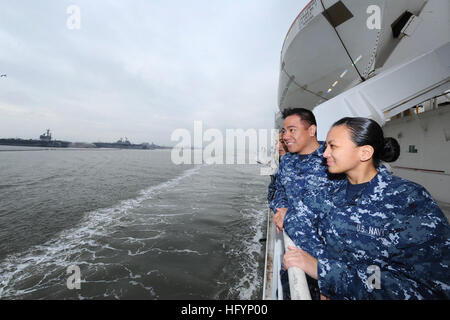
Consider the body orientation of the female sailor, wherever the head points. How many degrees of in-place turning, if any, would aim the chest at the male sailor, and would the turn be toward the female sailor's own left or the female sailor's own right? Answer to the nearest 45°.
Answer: approximately 90° to the female sailor's own right

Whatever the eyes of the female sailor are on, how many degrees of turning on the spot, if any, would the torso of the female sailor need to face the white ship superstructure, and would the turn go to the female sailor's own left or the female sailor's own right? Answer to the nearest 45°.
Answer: approximately 135° to the female sailor's own right

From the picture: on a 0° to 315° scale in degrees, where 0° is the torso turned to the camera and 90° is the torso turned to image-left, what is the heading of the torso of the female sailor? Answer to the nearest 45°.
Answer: approximately 45°

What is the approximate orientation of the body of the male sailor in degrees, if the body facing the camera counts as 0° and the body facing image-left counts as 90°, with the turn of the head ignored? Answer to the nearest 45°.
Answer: approximately 45°

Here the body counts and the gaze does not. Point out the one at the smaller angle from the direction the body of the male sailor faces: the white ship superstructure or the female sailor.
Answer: the female sailor
